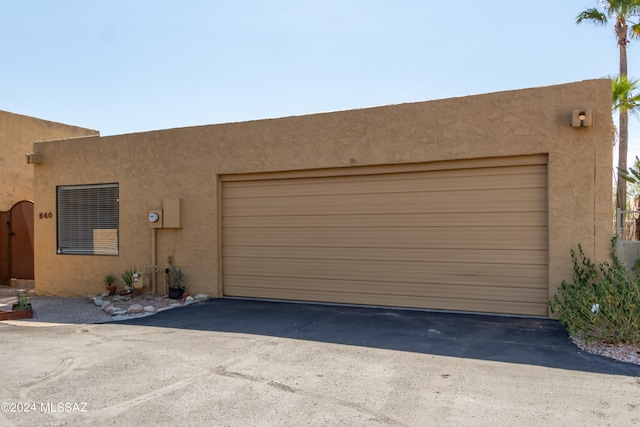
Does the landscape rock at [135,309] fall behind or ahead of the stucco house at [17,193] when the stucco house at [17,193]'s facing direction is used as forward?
ahead

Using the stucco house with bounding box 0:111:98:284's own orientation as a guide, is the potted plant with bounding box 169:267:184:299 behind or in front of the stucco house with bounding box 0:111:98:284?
in front

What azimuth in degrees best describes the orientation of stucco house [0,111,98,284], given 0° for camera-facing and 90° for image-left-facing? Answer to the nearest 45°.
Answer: approximately 315°

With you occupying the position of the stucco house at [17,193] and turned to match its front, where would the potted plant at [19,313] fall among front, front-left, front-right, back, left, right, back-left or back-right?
front-right

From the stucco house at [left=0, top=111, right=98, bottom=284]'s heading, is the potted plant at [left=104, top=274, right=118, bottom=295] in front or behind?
in front

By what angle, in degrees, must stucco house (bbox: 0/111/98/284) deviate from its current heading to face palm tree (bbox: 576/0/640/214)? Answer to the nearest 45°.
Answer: approximately 45° to its left
